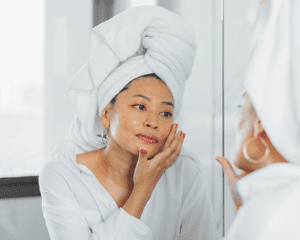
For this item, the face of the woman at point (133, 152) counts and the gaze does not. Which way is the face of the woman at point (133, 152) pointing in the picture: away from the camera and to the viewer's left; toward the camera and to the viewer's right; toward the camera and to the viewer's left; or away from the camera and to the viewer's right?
toward the camera and to the viewer's right

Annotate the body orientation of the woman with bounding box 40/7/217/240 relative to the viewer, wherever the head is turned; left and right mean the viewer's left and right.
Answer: facing the viewer and to the right of the viewer
